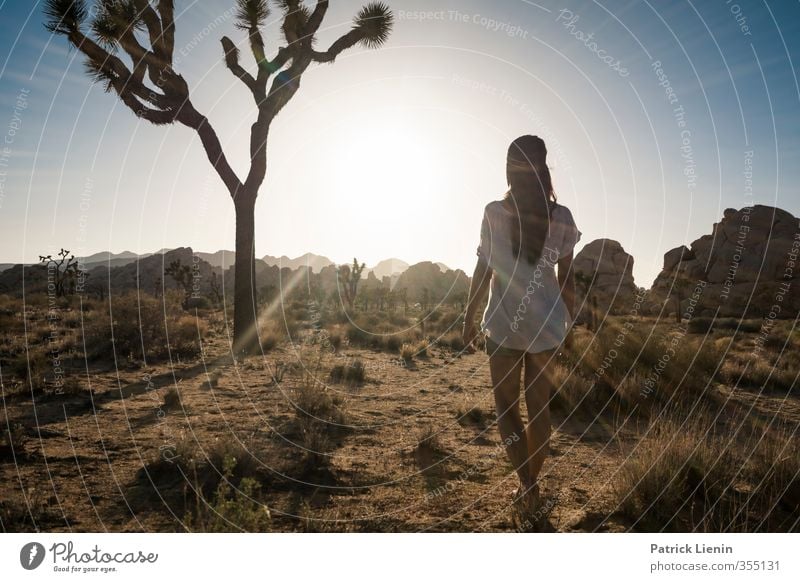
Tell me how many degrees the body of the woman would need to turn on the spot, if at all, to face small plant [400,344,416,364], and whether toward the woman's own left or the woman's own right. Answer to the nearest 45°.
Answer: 0° — they already face it

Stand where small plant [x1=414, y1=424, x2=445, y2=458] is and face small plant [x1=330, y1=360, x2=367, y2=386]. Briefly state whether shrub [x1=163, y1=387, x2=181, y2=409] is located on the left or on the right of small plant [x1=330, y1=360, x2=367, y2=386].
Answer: left

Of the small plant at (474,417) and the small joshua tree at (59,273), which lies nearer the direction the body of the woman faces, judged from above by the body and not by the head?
the small plant

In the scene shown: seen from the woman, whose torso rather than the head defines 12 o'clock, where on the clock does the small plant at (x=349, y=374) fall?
The small plant is roughly at 11 o'clock from the woman.

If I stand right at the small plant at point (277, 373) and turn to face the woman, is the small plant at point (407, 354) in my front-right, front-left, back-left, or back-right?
back-left

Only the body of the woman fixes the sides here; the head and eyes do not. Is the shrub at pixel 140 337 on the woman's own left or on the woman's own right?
on the woman's own left

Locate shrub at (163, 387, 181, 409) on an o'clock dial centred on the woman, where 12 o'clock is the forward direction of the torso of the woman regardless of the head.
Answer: The shrub is roughly at 10 o'clock from the woman.

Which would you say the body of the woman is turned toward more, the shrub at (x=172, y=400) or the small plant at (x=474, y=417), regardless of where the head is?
the small plant

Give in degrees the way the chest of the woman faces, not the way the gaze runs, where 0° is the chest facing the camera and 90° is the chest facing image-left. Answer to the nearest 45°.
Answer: approximately 180°

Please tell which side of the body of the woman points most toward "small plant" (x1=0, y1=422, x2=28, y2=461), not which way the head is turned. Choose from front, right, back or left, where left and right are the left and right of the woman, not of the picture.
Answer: left

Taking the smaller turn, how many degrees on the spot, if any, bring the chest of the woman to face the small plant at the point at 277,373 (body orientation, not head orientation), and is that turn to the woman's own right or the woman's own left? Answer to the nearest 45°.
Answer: approximately 45° to the woman's own left
